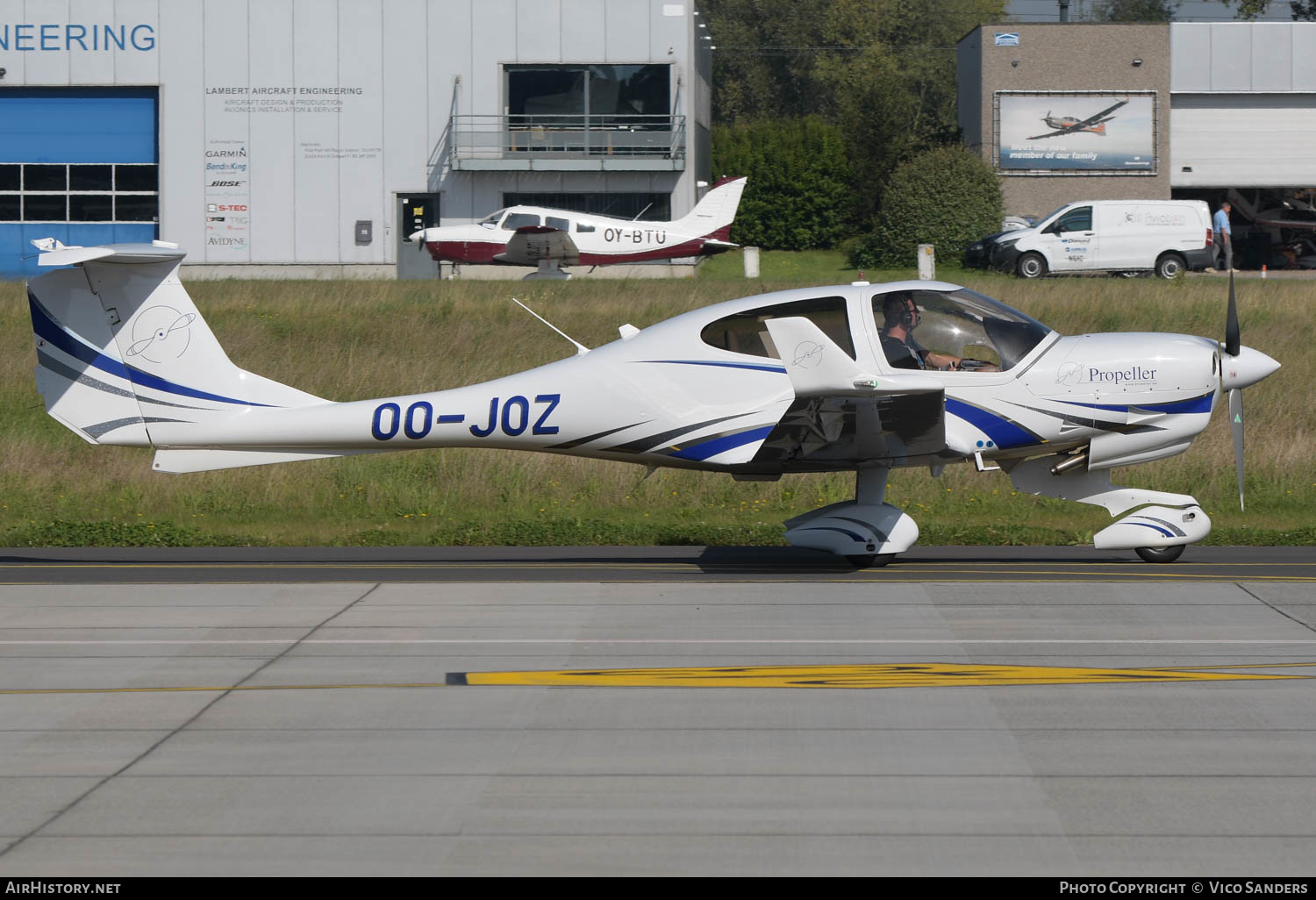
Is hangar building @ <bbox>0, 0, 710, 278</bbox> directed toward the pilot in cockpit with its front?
yes

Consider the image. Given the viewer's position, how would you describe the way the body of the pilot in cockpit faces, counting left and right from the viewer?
facing to the right of the viewer

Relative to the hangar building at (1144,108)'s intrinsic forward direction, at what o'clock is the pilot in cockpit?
The pilot in cockpit is roughly at 12 o'clock from the hangar building.

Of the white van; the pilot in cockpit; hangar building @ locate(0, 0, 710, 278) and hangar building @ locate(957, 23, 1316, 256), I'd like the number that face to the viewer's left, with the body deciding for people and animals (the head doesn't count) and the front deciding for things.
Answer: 1

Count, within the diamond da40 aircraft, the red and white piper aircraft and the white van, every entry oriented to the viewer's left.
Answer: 2

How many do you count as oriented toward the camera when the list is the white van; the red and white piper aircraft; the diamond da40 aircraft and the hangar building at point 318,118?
1

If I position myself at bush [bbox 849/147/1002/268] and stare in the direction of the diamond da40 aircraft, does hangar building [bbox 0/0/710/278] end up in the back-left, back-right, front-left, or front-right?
front-right

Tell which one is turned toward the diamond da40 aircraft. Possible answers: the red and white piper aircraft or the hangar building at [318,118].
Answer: the hangar building

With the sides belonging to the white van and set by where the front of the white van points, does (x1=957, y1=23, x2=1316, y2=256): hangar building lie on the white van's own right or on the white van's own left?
on the white van's own right

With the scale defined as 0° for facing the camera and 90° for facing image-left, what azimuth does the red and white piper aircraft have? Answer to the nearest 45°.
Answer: approximately 90°

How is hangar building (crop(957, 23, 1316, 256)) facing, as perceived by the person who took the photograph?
facing the viewer

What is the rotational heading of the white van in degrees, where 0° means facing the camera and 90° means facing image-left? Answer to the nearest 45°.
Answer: approximately 90°
